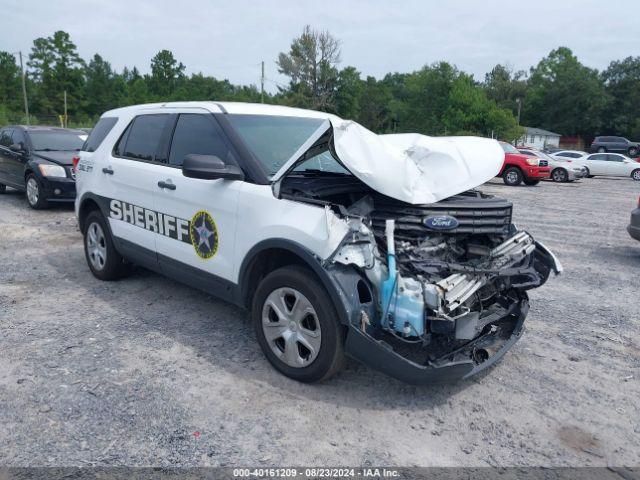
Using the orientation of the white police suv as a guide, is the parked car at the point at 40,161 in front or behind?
behind

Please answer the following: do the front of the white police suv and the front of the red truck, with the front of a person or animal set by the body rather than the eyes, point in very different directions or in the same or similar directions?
same or similar directions

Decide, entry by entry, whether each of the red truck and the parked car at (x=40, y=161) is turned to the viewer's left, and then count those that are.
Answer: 0

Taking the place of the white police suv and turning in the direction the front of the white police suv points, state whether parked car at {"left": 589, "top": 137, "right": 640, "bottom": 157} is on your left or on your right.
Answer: on your left

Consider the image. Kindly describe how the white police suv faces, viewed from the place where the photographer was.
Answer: facing the viewer and to the right of the viewer

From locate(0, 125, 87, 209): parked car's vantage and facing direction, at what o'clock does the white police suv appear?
The white police suv is roughly at 1 o'clock from the parked car.

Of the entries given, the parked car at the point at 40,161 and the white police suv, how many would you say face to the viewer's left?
0

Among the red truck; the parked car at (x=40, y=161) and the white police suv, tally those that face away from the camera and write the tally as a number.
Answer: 0

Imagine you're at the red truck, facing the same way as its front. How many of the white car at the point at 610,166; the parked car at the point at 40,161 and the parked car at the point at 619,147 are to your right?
1

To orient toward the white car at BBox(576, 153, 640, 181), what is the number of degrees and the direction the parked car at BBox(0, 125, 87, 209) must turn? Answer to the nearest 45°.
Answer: approximately 45° to its left

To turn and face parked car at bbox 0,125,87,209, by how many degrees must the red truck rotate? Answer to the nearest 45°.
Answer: approximately 90° to its right

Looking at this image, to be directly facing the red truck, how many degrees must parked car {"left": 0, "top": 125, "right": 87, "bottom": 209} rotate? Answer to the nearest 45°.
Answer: approximately 45° to its left

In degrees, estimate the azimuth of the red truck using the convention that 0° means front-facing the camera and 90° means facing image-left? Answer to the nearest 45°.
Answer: approximately 315°
